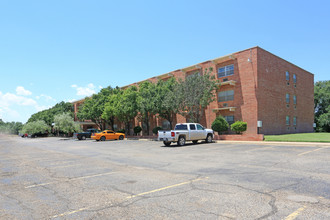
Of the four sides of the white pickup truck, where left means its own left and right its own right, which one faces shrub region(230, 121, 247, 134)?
front

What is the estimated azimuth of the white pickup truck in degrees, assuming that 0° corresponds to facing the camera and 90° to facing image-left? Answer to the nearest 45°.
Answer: approximately 225°

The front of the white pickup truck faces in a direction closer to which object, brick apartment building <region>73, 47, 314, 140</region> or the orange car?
the brick apartment building
